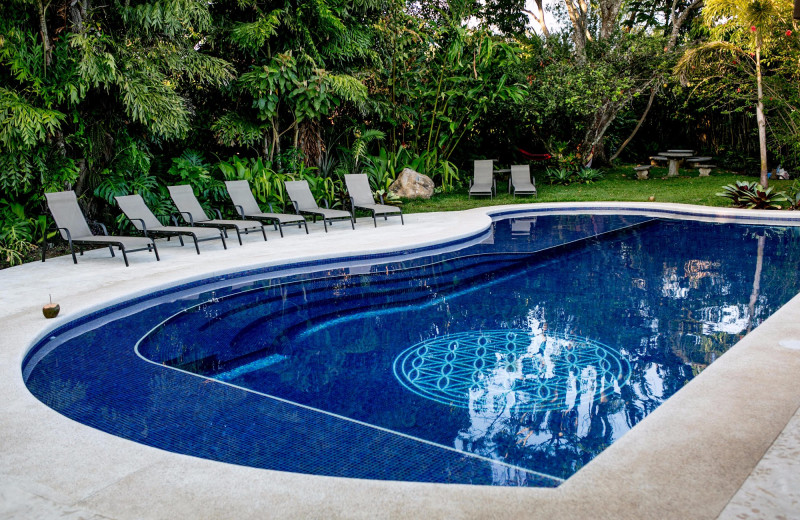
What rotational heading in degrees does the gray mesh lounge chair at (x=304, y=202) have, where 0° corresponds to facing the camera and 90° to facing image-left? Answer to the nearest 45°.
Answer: approximately 315°

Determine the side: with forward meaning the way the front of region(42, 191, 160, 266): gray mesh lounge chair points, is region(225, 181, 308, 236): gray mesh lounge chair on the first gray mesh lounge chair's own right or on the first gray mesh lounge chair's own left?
on the first gray mesh lounge chair's own left

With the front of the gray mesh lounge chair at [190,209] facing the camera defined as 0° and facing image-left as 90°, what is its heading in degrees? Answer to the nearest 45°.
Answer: approximately 315°

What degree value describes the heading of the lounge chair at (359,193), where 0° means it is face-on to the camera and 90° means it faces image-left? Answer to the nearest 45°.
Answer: approximately 315°

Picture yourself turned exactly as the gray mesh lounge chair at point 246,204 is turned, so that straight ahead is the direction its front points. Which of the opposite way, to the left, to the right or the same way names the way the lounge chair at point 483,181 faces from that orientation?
to the right

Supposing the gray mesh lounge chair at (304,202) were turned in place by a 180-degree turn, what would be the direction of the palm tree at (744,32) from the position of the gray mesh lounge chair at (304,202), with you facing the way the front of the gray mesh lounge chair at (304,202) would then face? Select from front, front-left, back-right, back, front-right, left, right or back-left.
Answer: back-right

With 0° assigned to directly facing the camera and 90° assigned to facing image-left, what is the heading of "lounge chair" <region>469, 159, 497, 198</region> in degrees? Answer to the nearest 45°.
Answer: approximately 0°

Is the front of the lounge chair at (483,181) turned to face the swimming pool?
yes

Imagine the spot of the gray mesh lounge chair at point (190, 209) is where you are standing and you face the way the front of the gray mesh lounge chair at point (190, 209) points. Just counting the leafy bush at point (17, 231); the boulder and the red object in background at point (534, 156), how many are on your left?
2

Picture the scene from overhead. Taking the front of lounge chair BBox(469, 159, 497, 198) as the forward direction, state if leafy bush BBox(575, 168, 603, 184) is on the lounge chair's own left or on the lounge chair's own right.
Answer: on the lounge chair's own left

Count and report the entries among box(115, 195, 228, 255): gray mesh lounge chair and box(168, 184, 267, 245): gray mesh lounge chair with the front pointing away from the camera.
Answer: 0

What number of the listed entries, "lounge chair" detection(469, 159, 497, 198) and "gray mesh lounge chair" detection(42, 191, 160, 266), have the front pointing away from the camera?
0

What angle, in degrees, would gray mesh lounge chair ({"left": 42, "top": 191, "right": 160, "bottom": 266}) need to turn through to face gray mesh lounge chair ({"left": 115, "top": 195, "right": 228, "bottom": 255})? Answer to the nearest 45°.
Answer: approximately 45° to its left

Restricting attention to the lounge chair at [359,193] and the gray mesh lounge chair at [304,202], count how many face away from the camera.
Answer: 0
